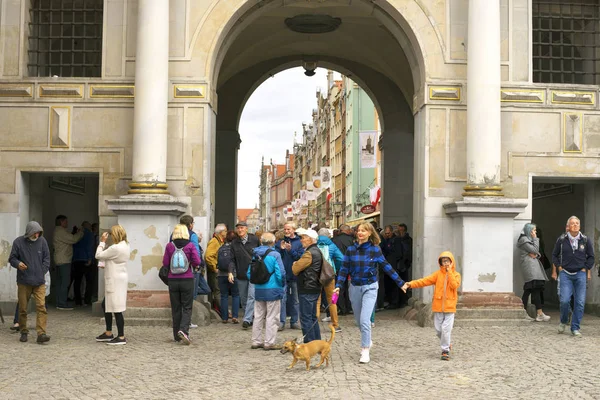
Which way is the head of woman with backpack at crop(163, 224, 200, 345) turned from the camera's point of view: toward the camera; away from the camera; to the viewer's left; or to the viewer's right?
away from the camera

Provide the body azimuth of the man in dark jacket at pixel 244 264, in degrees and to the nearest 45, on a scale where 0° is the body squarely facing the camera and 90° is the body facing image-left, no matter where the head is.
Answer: approximately 0°

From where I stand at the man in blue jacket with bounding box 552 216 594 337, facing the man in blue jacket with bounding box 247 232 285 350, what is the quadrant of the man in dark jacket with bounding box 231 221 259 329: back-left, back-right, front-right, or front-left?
front-right

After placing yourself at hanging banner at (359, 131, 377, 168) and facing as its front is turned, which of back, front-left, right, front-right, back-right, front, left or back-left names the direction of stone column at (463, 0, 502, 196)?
front

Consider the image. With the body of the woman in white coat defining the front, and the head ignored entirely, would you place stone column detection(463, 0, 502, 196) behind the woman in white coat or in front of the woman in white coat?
behind

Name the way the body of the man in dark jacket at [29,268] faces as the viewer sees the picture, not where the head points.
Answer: toward the camera

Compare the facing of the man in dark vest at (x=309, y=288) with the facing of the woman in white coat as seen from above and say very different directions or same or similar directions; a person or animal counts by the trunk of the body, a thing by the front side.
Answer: same or similar directions

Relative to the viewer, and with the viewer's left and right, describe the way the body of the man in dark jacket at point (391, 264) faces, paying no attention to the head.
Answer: facing the viewer and to the left of the viewer

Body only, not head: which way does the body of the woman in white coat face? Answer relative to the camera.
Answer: to the viewer's left

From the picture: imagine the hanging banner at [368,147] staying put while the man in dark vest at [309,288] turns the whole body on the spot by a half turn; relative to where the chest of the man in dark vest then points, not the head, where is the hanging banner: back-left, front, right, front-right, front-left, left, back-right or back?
left

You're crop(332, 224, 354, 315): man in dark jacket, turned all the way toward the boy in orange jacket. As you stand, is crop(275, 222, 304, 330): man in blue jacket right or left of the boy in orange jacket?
right

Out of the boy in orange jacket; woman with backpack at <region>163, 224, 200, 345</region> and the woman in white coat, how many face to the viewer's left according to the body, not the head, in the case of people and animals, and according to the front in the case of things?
1

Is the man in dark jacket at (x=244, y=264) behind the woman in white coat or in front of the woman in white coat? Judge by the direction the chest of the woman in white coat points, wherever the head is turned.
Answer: behind

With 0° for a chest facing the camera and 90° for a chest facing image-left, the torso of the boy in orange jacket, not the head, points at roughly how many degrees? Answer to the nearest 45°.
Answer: approximately 0°

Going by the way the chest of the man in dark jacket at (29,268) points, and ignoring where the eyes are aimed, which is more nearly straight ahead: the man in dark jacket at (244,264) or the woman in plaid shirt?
the woman in plaid shirt

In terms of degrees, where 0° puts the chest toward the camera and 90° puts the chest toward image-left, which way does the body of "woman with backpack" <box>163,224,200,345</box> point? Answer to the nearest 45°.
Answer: approximately 180°

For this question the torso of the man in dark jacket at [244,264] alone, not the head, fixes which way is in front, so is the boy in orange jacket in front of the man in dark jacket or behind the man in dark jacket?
in front

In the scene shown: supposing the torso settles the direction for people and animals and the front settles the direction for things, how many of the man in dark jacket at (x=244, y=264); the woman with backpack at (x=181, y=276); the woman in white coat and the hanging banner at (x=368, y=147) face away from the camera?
1
